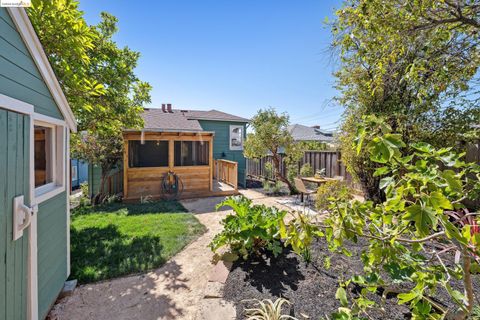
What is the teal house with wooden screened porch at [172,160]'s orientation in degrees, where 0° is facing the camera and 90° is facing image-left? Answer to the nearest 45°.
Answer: approximately 0°

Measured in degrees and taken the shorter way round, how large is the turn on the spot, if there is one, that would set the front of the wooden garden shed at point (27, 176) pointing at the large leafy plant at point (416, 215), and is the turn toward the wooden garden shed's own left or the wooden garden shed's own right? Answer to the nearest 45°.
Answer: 0° — it already faces it

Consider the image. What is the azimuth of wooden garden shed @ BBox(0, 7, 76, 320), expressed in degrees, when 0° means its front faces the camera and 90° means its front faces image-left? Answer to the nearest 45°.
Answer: approximately 315°

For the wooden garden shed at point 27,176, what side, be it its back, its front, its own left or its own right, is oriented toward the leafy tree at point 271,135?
left

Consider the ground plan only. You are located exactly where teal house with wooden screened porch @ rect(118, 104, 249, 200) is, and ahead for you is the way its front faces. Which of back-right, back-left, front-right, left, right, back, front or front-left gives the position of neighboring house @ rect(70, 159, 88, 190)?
back-right
